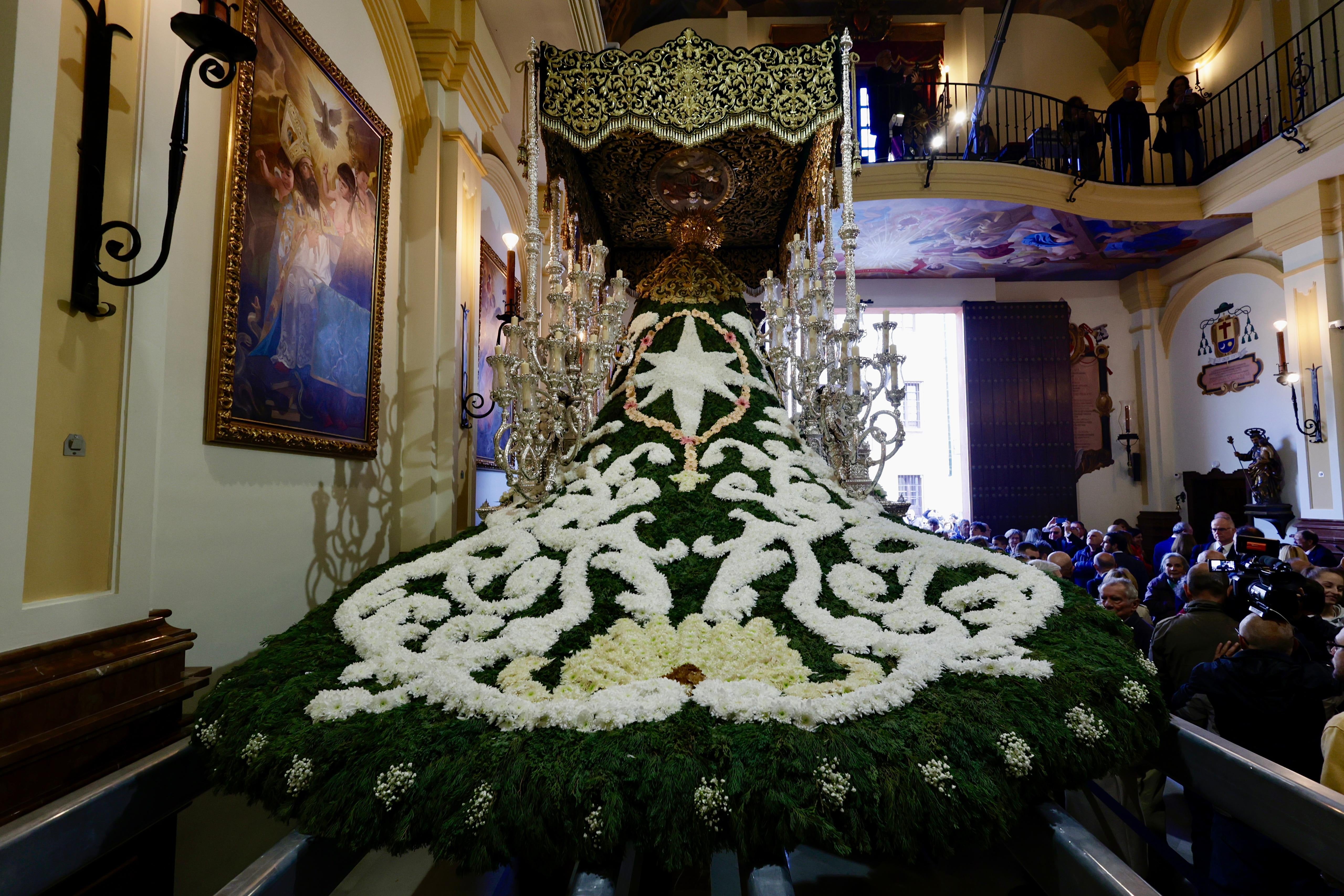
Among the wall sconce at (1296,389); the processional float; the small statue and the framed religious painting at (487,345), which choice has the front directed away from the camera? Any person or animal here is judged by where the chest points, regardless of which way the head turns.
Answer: the processional float

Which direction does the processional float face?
away from the camera

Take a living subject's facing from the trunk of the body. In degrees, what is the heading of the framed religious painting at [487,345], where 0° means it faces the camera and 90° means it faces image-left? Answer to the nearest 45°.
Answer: approximately 270°

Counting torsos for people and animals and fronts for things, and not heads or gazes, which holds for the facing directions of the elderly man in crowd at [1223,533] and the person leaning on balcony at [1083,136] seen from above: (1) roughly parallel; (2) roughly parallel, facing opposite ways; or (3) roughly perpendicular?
roughly parallel

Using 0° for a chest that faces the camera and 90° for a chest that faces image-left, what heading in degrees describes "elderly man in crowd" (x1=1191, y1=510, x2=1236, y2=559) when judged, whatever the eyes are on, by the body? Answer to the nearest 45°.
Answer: approximately 45°

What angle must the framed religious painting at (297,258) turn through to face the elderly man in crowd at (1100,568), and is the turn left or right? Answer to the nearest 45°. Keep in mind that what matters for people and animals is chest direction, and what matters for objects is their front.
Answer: approximately 45° to its left

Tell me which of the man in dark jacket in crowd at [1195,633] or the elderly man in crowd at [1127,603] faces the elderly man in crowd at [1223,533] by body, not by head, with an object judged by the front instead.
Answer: the man in dark jacket in crowd at [1195,633]

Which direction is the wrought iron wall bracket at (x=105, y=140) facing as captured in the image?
to the viewer's right

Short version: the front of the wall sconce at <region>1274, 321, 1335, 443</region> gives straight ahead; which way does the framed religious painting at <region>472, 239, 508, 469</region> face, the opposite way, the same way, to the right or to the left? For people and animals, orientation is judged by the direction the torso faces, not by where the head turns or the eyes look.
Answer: the opposite way

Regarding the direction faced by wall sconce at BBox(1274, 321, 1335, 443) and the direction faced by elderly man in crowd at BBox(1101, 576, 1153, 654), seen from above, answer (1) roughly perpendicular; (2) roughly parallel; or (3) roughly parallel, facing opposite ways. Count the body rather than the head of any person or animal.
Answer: roughly parallel

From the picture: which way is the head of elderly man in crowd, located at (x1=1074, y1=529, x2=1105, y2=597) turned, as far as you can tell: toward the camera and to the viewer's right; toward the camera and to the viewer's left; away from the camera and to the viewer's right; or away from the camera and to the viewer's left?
toward the camera and to the viewer's left

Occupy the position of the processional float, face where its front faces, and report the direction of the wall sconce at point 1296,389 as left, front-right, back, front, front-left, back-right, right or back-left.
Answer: front-right

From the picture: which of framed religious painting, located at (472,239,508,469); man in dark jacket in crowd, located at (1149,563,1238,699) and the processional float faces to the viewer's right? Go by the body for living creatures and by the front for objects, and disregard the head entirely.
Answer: the framed religious painting

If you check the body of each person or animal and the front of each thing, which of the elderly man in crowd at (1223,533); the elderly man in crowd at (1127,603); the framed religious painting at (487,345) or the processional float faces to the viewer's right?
the framed religious painting
